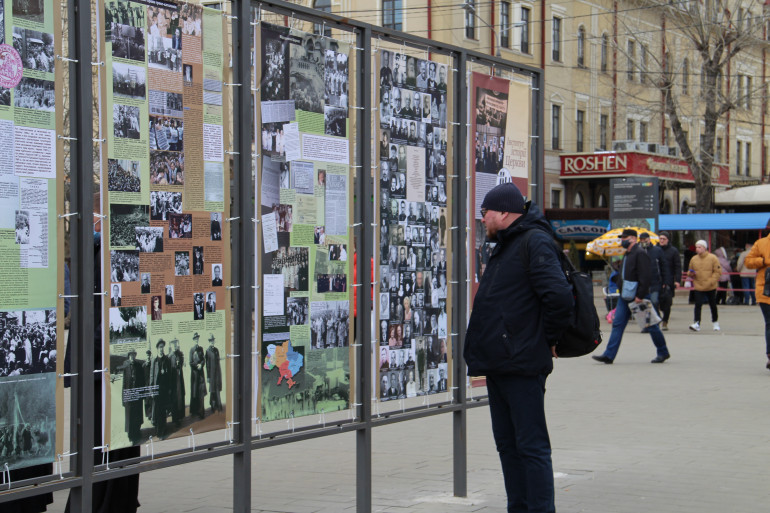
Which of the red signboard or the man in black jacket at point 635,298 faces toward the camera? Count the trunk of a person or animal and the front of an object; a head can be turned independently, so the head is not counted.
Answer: the red signboard

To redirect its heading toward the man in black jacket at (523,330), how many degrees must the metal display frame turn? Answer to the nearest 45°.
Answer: approximately 45° to its left

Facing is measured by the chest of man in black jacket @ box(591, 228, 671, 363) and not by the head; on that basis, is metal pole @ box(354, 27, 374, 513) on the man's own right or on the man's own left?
on the man's own left

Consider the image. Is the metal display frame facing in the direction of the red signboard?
no

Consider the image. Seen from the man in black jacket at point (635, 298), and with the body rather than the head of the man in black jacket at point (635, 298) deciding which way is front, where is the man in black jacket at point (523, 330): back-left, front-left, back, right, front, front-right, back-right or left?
left

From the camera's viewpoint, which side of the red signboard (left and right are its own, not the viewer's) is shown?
front

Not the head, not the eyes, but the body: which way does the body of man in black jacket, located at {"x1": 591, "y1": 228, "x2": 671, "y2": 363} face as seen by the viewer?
to the viewer's left

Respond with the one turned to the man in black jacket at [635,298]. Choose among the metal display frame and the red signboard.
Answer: the red signboard

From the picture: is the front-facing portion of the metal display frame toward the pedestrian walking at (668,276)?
no

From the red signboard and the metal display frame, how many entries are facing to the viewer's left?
0

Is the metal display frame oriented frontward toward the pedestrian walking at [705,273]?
no

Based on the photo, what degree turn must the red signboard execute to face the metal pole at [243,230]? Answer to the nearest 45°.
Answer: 0° — it already faces it

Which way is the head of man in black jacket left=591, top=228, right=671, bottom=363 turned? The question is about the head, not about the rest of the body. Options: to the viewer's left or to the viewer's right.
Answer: to the viewer's left

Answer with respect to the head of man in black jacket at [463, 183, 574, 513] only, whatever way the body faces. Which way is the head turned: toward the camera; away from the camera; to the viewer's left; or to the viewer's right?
to the viewer's left
